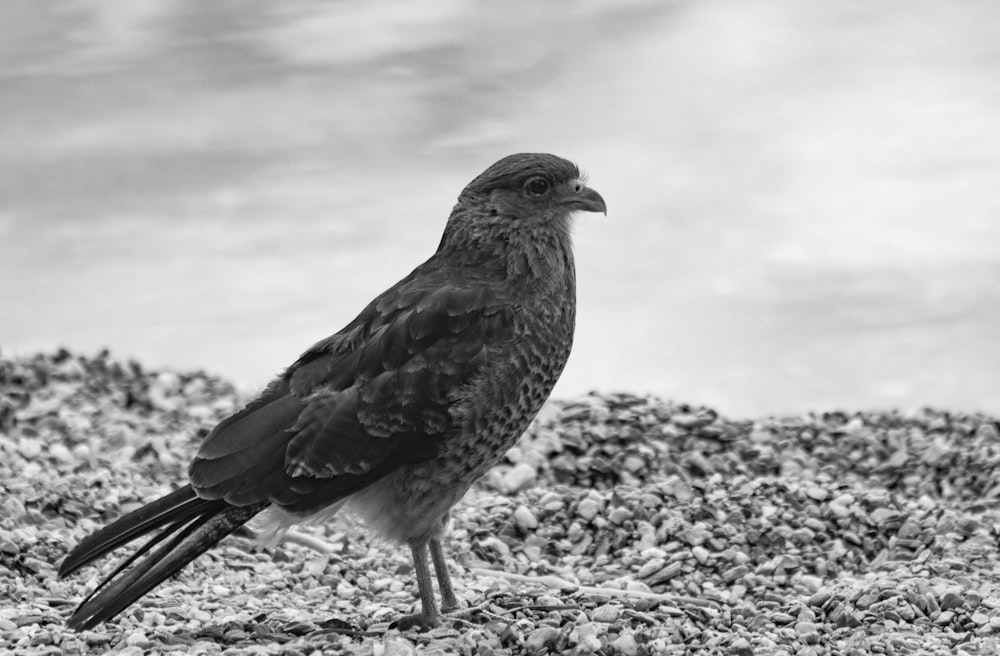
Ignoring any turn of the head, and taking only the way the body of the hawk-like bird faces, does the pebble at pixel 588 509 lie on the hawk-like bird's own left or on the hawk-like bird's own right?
on the hawk-like bird's own left

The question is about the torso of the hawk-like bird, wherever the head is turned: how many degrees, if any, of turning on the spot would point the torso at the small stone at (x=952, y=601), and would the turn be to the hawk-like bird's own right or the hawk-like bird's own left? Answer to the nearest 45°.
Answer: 0° — it already faces it

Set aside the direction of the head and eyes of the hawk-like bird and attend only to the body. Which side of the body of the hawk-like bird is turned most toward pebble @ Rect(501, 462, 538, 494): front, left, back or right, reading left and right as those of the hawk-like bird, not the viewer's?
left

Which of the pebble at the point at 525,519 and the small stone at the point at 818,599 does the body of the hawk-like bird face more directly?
the small stone

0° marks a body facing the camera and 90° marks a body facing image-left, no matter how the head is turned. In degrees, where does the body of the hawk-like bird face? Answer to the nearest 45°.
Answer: approximately 270°

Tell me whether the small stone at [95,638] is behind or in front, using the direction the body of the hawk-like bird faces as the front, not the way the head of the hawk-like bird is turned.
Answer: behind

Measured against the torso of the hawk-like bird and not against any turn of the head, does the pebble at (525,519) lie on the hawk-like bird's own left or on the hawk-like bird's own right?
on the hawk-like bird's own left

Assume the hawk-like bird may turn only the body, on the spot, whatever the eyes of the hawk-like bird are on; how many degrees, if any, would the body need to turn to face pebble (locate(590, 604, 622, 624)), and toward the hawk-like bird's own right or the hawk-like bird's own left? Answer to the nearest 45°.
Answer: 0° — it already faces it

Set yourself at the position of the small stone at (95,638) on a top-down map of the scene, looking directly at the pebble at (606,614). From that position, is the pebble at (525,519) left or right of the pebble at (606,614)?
left

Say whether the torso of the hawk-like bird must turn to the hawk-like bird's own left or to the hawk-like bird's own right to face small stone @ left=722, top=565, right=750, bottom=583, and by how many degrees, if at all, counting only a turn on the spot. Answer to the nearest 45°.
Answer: approximately 45° to the hawk-like bird's own left

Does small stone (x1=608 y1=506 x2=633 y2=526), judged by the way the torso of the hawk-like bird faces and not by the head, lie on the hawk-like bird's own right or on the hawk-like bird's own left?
on the hawk-like bird's own left

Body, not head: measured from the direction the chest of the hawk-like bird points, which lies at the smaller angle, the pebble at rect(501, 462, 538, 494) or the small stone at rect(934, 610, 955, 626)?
the small stone
